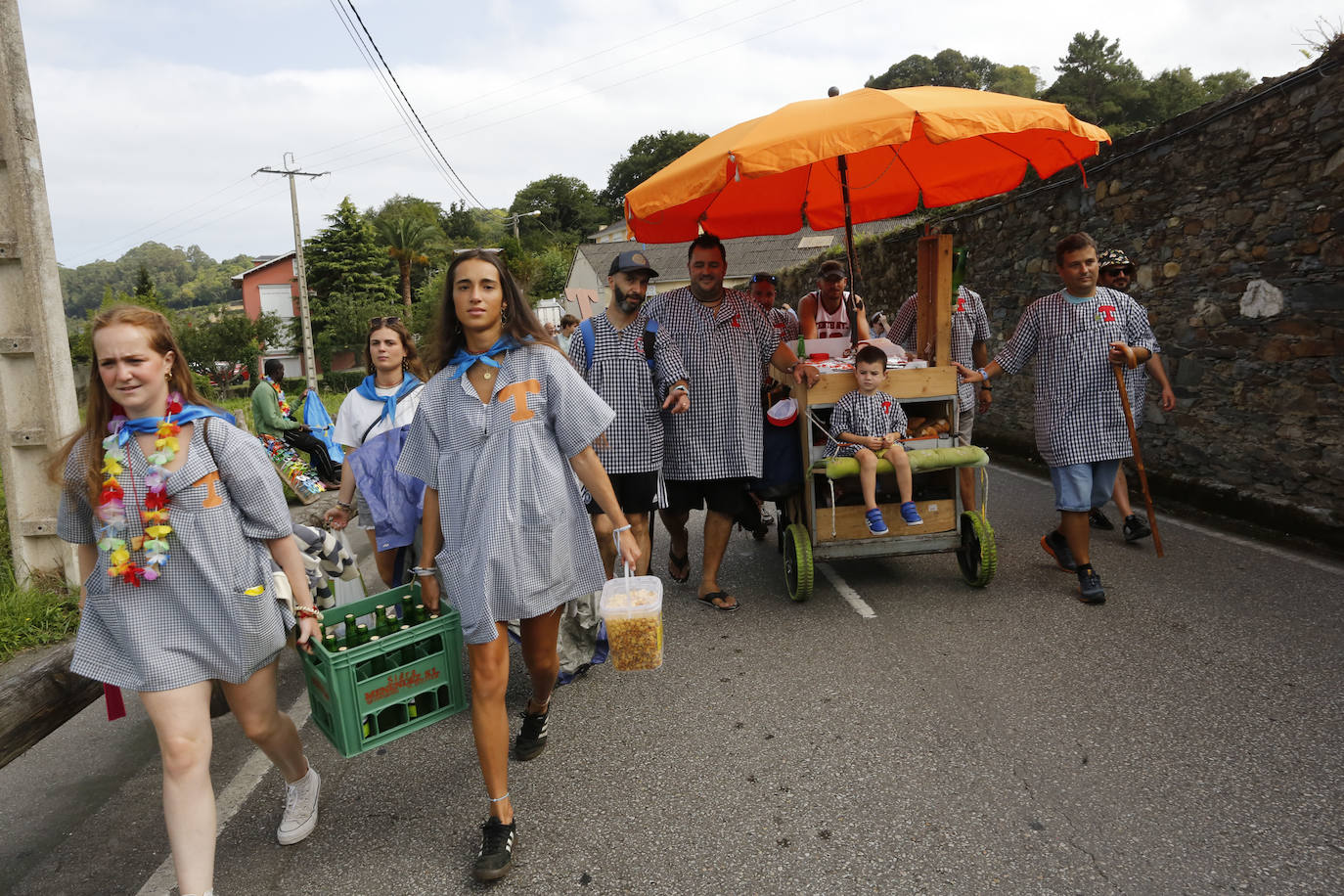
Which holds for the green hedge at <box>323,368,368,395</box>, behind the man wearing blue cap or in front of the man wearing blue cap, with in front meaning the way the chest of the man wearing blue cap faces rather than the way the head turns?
behind

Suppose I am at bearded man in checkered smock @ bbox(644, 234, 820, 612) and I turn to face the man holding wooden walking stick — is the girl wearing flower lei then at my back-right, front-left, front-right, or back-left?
back-right

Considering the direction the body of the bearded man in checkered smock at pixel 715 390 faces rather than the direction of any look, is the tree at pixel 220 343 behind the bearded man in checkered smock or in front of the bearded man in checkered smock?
behind

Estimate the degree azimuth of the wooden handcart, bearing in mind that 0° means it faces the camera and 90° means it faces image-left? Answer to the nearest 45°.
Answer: approximately 0°

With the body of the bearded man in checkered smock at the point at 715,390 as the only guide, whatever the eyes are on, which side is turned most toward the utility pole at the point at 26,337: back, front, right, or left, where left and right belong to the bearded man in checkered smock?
right

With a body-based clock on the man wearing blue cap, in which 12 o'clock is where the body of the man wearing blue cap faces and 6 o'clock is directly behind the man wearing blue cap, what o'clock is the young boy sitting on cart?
The young boy sitting on cart is roughly at 9 o'clock from the man wearing blue cap.

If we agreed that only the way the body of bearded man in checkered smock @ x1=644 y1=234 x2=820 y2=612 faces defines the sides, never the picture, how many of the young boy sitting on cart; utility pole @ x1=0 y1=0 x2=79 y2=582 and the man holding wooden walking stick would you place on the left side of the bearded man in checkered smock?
2

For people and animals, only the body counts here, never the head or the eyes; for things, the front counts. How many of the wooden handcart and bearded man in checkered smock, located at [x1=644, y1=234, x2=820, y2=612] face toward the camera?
2

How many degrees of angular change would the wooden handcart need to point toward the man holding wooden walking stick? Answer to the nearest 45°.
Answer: approximately 90° to its left

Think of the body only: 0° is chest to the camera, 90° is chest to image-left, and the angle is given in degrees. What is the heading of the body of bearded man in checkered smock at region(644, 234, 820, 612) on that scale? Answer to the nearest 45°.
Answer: approximately 0°

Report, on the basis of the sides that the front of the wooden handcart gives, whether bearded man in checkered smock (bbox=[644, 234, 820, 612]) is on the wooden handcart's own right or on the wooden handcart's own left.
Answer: on the wooden handcart's own right

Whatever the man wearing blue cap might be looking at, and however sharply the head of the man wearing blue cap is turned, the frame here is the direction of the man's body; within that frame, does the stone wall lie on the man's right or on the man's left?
on the man's left
